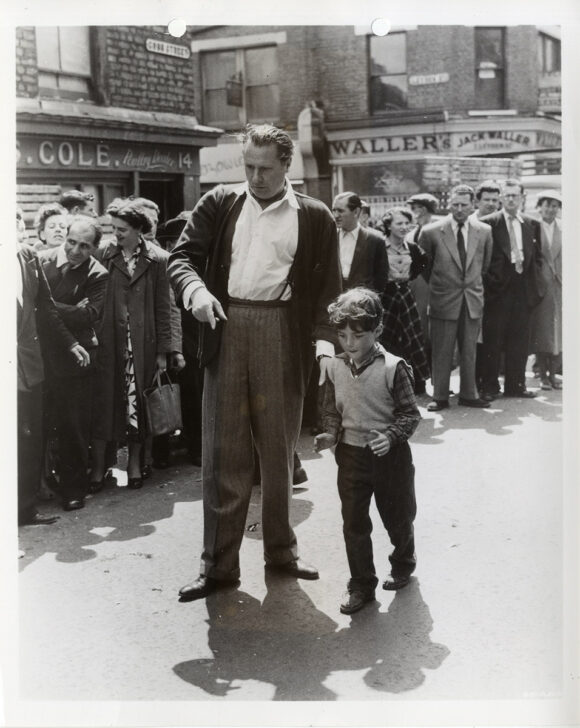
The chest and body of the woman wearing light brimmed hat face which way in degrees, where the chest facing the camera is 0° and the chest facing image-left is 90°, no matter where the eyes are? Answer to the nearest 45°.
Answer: approximately 0°

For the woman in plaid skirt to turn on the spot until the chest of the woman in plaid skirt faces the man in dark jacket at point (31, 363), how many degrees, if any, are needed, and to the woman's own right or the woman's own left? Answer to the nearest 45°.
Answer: approximately 45° to the woman's own right

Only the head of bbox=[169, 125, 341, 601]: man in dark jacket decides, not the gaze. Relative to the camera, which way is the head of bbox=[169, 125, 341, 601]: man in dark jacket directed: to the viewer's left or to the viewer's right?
to the viewer's left

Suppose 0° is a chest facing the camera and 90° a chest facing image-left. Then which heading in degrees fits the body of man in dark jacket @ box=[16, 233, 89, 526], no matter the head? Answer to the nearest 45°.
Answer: approximately 270°

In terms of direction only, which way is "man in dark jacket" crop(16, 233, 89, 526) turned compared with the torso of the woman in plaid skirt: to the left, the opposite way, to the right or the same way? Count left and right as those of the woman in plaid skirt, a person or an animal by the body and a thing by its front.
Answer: to the left

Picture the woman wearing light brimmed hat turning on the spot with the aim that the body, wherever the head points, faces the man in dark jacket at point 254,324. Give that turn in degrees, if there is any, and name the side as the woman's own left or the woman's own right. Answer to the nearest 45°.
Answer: approximately 45° to the woman's own right
